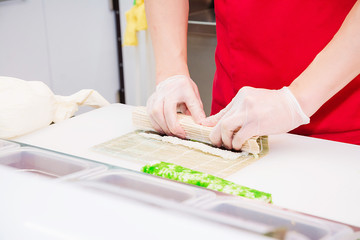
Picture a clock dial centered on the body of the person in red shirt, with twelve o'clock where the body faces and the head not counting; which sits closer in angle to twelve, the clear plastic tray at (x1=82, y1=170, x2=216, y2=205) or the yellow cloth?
the clear plastic tray

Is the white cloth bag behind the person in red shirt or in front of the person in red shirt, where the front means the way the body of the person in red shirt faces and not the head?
in front

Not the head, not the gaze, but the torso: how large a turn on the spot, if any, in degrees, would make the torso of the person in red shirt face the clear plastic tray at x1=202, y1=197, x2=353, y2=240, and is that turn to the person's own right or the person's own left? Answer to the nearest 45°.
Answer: approximately 45° to the person's own left

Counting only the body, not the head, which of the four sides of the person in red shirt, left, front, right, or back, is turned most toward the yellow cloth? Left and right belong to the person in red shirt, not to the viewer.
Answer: right

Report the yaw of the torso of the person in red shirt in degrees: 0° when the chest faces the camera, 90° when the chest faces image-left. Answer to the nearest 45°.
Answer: approximately 45°

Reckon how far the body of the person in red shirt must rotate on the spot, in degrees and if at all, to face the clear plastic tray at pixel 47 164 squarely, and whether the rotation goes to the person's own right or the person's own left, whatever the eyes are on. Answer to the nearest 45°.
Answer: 0° — they already face it
